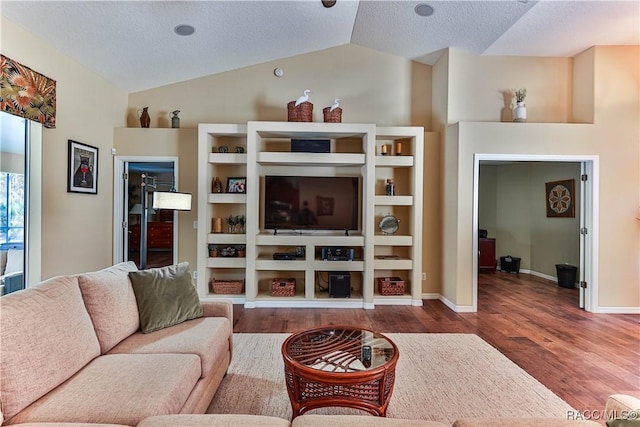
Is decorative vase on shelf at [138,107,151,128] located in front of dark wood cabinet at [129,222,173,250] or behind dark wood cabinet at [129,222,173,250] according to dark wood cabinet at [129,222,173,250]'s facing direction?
in front

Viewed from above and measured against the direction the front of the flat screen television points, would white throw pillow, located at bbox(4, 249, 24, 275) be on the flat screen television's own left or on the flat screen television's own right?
on the flat screen television's own right

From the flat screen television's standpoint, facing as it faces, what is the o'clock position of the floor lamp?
The floor lamp is roughly at 2 o'clock from the flat screen television.

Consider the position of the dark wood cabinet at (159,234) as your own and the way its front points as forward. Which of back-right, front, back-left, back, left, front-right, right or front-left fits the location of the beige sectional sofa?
front

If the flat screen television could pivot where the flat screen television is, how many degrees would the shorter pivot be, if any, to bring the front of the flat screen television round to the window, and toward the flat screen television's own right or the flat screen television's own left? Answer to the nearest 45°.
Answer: approximately 45° to the flat screen television's own right

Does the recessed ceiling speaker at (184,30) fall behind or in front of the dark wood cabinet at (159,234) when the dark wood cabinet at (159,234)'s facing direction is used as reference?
in front

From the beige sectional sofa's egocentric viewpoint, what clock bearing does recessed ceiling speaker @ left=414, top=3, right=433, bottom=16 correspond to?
The recessed ceiling speaker is roughly at 10 o'clock from the beige sectional sofa.

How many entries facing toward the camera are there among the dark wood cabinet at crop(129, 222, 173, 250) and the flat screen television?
2

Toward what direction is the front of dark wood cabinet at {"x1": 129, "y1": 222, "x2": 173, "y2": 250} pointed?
toward the camera

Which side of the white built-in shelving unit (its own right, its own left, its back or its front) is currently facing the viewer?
front

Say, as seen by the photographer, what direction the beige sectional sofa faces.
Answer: facing the viewer and to the right of the viewer

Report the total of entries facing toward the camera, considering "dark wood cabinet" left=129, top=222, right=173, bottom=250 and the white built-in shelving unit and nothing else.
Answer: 2
